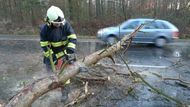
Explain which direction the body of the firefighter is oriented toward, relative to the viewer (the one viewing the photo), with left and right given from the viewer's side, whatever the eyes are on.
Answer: facing the viewer

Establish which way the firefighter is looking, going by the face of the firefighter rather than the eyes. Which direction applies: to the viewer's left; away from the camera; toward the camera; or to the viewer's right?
toward the camera

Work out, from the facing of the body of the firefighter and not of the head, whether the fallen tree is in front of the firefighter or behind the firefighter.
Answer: in front
